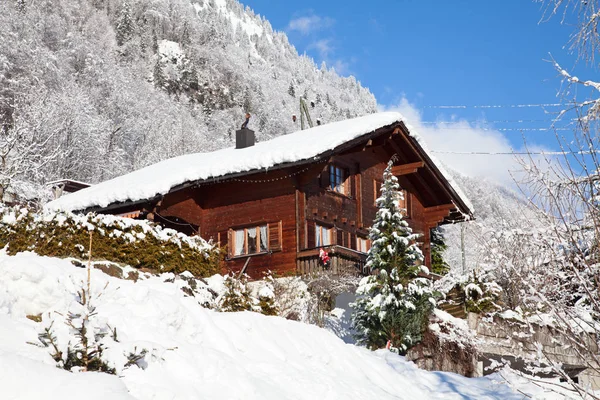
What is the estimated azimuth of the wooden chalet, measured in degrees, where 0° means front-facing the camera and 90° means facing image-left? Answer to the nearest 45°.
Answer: approximately 315°

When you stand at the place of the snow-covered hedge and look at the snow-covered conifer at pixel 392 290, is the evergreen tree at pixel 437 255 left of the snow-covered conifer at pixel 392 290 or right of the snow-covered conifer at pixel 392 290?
left

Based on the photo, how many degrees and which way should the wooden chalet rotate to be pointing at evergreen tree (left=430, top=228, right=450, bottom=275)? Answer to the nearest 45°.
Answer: approximately 90° to its left

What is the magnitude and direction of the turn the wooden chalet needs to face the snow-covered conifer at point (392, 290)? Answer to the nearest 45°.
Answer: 0° — it already faces it

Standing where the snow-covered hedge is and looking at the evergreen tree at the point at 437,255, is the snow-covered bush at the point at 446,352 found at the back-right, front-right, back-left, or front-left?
front-right

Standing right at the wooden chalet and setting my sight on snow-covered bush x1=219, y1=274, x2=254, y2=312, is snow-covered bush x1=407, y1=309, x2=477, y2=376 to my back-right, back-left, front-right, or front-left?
front-left

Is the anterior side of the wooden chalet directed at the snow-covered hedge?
no

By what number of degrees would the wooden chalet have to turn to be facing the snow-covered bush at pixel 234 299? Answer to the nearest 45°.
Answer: approximately 45° to its right

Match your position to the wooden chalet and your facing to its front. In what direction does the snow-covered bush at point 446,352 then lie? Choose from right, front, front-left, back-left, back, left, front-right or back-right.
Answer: front

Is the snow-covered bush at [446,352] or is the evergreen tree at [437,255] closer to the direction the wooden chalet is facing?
the snow-covered bush
